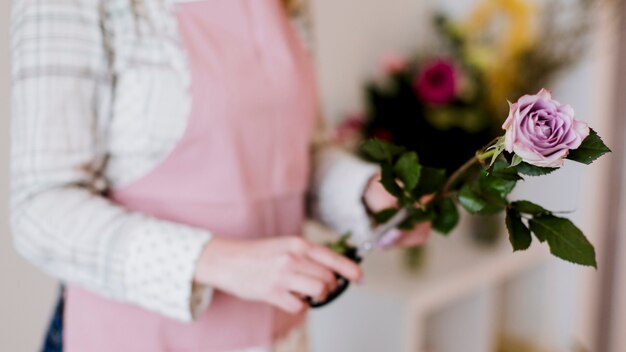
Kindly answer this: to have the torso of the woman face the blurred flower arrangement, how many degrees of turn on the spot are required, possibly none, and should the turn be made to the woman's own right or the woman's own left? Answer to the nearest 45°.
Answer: approximately 90° to the woman's own left

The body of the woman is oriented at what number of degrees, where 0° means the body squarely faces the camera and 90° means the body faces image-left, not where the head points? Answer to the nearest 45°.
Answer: approximately 315°
